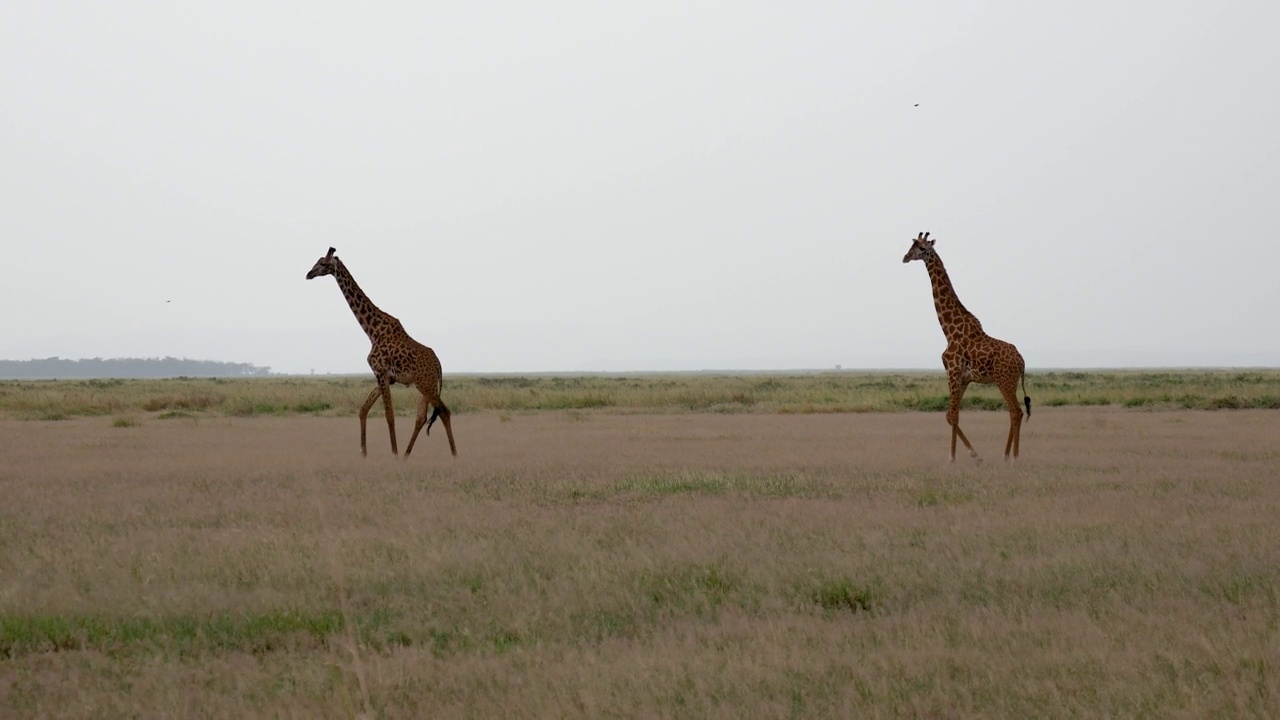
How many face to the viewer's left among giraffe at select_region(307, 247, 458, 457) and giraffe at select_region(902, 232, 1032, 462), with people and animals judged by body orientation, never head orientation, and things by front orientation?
2

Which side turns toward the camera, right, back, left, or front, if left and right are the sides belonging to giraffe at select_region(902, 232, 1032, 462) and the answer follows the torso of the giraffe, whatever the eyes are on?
left

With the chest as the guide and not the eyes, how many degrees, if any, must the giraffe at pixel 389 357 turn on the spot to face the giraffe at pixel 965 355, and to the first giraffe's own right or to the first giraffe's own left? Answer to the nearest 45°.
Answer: approximately 180°

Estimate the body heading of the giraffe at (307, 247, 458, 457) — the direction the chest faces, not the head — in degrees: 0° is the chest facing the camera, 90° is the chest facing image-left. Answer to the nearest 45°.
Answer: approximately 90°

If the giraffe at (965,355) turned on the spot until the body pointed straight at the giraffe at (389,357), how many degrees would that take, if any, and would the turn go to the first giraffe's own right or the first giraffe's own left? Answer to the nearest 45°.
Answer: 0° — it already faces it
